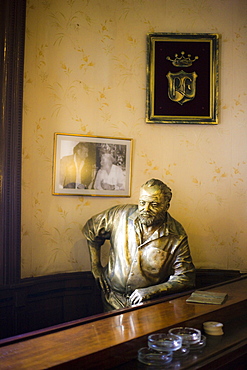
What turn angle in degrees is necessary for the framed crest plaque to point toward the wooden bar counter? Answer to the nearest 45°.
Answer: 0° — it already faces it

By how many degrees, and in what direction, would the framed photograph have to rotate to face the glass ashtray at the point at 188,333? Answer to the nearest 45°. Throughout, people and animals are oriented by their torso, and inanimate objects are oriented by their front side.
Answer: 0° — it already faces it

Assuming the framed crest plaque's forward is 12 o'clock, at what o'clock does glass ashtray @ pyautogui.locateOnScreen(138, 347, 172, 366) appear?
The glass ashtray is roughly at 12 o'clock from the framed crest plaque.

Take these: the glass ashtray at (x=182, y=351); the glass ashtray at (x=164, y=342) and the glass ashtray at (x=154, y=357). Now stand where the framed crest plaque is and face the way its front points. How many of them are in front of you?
3

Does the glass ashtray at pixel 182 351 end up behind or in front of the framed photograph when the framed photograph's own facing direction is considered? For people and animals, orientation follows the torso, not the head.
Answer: in front

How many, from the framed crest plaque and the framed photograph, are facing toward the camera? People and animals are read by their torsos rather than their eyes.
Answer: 2

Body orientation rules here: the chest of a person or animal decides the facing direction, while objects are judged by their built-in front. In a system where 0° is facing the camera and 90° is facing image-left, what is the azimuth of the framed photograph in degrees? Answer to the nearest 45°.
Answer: approximately 0°

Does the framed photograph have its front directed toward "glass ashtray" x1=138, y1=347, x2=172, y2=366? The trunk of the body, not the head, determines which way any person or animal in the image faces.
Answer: yes

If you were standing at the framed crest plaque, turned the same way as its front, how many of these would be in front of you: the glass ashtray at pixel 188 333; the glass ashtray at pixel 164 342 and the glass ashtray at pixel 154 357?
3

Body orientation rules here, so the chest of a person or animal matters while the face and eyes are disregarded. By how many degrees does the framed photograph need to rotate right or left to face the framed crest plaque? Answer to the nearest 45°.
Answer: approximately 90° to its left

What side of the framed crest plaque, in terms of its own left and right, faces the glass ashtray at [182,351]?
front
